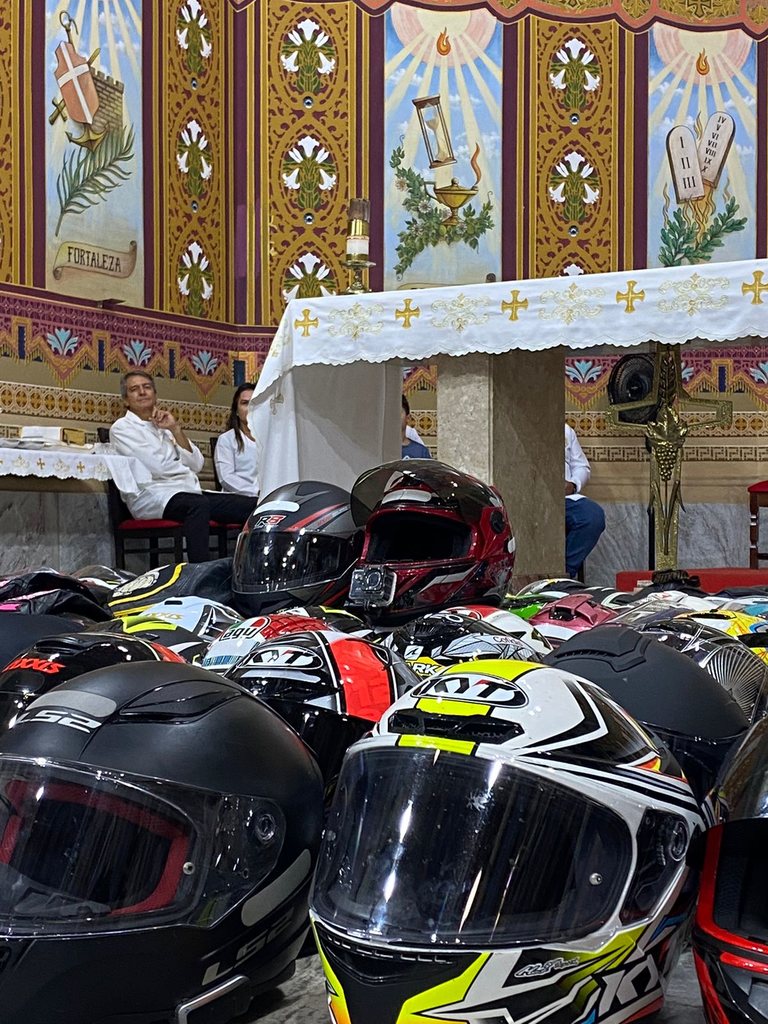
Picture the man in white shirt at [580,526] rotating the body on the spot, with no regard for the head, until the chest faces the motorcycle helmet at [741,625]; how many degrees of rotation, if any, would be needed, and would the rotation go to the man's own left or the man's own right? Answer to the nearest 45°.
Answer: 0° — they already face it

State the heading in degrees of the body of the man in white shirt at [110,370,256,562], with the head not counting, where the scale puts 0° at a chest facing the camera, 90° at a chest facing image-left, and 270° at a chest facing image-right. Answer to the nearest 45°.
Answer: approximately 315°

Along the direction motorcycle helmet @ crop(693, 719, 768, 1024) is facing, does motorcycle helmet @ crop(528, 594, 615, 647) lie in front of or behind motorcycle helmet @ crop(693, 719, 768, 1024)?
behind

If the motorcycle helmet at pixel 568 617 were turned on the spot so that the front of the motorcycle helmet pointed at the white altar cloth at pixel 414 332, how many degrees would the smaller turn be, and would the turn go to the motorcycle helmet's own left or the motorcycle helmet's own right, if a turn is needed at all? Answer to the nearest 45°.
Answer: approximately 135° to the motorcycle helmet's own right

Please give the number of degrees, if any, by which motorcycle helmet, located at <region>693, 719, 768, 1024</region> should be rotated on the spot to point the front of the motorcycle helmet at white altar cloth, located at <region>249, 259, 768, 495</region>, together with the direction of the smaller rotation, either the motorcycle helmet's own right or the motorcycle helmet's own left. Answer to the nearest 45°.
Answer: approximately 180°

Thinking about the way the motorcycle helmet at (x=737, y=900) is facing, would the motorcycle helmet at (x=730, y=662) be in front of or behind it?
behind

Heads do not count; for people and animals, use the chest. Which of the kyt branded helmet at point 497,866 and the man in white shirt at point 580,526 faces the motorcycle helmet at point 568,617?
the man in white shirt

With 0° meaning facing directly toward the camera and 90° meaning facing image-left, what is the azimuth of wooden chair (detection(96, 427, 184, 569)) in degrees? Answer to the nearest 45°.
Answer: approximately 315°

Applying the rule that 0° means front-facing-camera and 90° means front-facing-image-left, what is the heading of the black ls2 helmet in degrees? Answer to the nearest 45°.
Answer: approximately 45°

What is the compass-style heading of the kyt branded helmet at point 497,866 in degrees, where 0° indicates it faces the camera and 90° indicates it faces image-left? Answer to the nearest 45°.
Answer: approximately 45°
